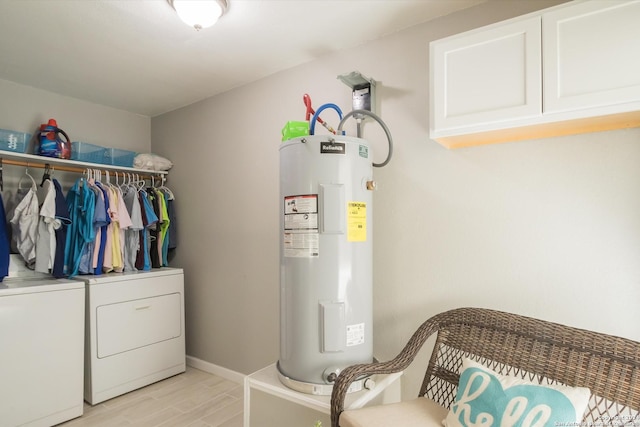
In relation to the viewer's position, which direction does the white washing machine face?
facing the viewer and to the right of the viewer

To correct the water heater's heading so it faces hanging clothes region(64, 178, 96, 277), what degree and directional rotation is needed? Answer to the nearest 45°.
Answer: approximately 135° to its right

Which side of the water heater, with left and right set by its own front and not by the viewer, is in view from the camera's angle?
front

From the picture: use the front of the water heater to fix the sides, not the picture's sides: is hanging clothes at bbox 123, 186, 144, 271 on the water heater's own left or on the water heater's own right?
on the water heater's own right

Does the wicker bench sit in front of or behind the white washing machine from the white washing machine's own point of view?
in front

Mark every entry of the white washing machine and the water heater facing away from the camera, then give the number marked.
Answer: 0

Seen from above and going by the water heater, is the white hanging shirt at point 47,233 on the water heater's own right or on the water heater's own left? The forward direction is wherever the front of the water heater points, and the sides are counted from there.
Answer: on the water heater's own right

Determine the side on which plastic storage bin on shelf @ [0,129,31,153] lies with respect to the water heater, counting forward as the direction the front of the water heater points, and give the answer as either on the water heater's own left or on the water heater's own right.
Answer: on the water heater's own right

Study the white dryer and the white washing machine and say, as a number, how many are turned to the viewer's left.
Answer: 0
